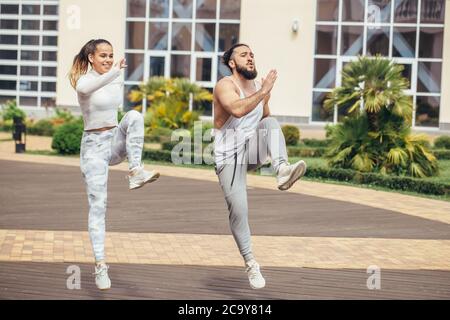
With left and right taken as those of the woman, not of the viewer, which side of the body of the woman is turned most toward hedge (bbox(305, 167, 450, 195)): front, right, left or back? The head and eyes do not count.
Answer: left

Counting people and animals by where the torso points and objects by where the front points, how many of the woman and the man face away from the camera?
0

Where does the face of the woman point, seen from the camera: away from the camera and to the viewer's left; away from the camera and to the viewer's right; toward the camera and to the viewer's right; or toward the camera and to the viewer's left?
toward the camera and to the viewer's right

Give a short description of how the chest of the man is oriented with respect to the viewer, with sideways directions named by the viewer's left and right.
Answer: facing the viewer and to the right of the viewer

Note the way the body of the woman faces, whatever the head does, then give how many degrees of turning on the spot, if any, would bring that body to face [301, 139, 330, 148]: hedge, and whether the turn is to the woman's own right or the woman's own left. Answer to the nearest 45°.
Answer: approximately 135° to the woman's own left

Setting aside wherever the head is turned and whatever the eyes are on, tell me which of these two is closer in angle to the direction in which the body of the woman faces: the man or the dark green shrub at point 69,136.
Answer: the man

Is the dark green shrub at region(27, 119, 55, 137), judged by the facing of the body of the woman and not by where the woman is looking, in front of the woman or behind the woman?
behind

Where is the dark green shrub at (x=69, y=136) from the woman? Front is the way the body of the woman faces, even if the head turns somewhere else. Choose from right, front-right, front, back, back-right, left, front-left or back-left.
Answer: back-left

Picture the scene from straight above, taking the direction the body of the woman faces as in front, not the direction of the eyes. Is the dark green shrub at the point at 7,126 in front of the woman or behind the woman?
behind

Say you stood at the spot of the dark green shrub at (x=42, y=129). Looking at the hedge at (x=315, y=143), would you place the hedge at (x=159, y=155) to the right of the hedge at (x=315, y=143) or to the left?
right

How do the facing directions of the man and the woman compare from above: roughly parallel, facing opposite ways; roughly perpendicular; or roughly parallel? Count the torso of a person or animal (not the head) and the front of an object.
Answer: roughly parallel
